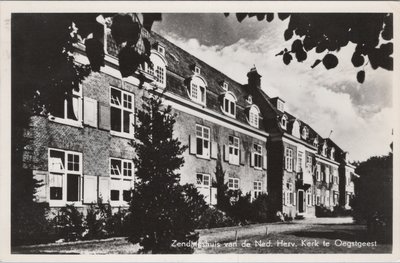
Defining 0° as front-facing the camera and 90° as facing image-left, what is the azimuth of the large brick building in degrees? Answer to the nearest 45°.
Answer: approximately 315°
